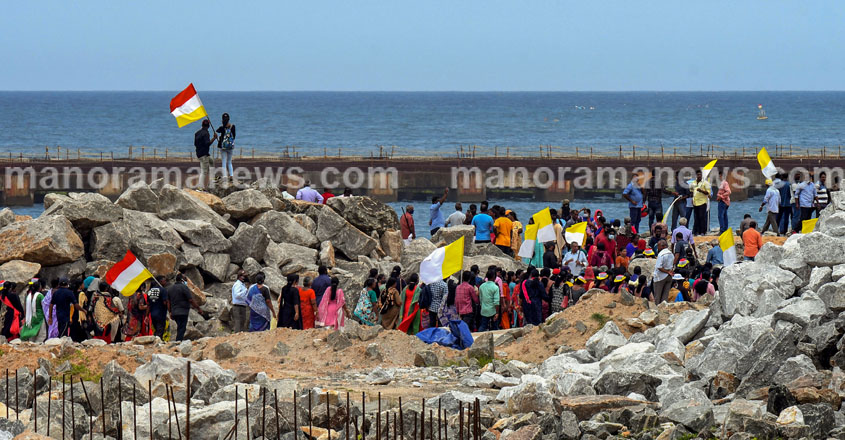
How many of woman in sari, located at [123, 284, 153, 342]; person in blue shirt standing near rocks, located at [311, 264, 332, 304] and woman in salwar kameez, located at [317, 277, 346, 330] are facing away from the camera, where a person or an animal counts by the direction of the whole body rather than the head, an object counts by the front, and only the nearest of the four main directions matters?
2

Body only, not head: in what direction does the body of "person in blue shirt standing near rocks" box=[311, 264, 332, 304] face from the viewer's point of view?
away from the camera

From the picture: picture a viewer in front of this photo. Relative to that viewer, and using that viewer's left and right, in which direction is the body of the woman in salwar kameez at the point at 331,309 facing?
facing away from the viewer

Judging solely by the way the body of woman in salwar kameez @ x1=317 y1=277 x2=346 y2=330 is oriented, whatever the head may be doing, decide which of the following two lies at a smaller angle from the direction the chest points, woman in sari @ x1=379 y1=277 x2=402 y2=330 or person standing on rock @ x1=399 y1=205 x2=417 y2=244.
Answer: the person standing on rock

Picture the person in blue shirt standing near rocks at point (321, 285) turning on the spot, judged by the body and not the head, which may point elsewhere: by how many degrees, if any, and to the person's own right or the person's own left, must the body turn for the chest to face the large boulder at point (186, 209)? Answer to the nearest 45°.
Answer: approximately 45° to the person's own left

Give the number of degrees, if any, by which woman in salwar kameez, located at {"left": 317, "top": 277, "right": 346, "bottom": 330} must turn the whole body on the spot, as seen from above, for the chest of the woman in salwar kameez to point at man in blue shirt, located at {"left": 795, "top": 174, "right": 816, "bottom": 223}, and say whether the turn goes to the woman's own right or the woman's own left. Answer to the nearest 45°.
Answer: approximately 45° to the woman's own right

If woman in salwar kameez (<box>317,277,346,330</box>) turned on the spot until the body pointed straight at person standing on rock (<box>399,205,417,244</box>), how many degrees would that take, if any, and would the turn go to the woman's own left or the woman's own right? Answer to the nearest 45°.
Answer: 0° — they already face them

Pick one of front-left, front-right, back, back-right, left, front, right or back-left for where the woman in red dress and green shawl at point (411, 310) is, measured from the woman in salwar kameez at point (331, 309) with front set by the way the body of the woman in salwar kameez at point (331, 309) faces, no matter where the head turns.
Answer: right

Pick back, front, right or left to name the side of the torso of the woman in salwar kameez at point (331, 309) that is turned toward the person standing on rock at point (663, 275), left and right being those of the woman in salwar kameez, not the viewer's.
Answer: right

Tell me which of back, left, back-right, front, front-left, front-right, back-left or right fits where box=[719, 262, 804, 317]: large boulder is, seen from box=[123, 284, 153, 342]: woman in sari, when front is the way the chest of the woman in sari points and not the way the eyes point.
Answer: front-right

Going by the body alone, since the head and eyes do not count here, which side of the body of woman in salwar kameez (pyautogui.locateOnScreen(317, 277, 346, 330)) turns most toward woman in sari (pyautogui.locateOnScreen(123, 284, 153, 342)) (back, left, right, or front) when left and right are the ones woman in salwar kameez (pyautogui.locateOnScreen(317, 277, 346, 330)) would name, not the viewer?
left
